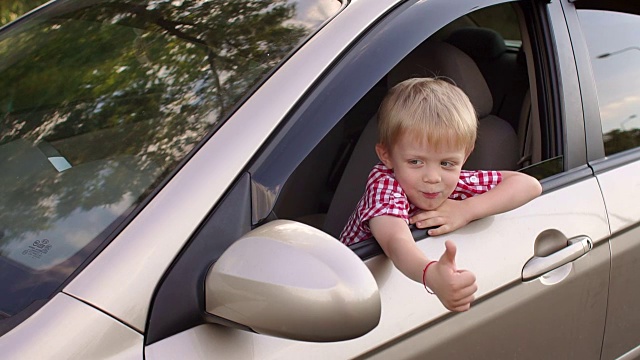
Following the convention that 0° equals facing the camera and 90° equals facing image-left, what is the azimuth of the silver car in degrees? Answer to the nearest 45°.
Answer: approximately 45°
